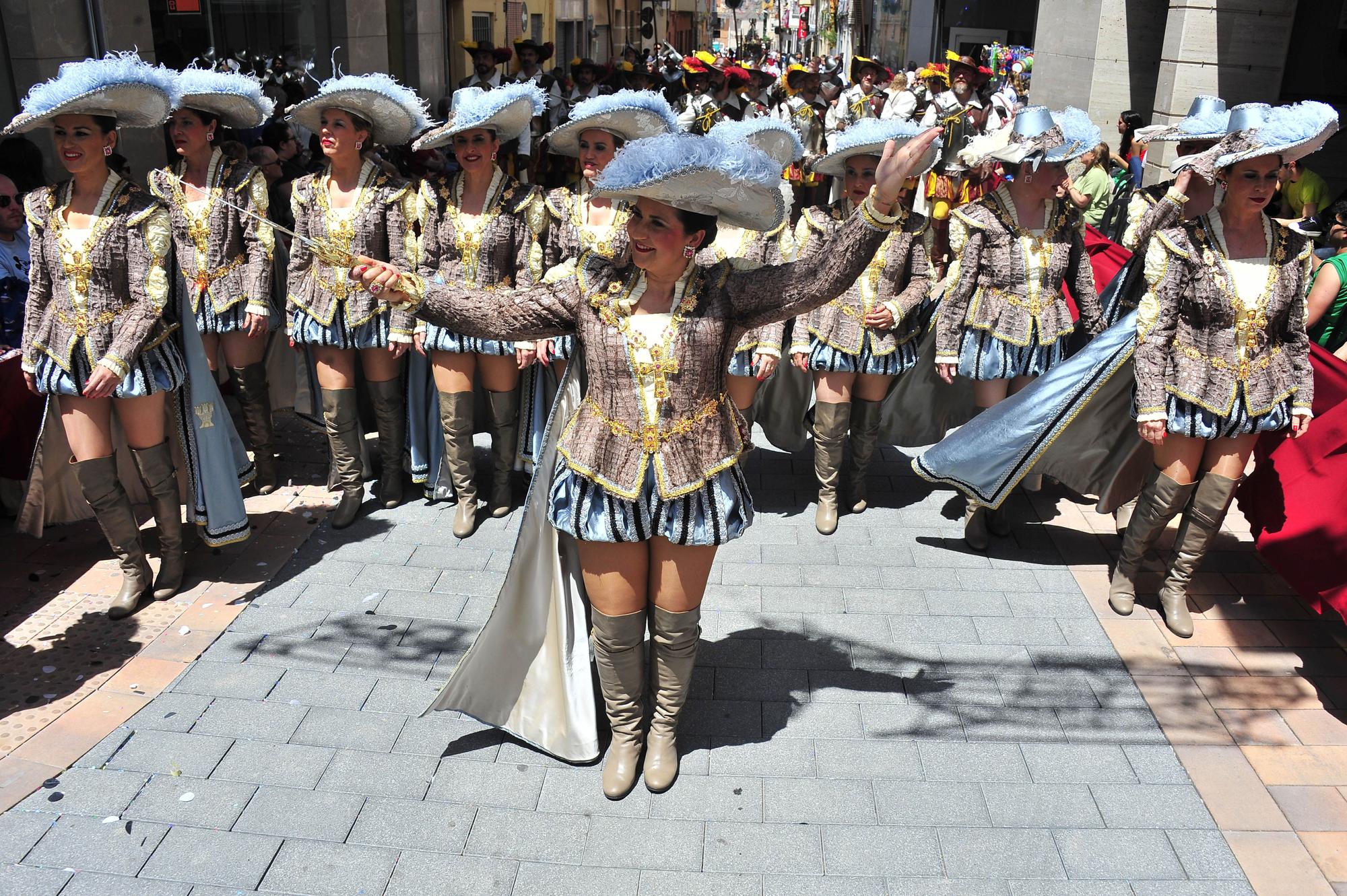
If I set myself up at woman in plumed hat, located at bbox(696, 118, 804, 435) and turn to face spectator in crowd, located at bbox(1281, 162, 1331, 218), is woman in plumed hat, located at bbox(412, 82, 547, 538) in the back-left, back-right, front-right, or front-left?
back-left

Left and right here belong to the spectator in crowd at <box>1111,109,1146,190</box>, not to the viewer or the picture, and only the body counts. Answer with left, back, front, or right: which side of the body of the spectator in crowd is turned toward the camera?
left

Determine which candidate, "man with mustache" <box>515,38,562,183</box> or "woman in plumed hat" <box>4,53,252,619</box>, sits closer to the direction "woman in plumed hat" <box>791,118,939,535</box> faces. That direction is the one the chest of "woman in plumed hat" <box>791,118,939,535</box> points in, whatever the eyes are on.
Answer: the woman in plumed hat

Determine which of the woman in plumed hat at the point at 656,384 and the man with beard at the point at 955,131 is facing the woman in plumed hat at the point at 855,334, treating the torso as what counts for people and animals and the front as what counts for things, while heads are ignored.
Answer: the man with beard

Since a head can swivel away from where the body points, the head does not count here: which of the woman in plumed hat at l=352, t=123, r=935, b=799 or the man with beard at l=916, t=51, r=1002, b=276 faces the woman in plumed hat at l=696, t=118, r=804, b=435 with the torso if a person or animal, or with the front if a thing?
the man with beard
